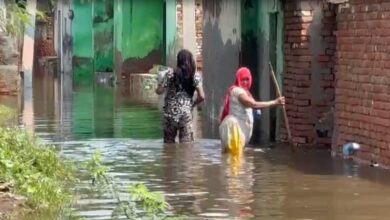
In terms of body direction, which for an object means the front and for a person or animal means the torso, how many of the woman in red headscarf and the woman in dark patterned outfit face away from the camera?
1

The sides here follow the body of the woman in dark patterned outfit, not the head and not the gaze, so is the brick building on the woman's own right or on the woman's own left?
on the woman's own right

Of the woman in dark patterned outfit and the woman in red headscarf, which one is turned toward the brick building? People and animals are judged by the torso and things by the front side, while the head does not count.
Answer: the woman in red headscarf

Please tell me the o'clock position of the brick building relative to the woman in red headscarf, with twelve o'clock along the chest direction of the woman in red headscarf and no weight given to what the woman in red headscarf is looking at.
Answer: The brick building is roughly at 12 o'clock from the woman in red headscarf.

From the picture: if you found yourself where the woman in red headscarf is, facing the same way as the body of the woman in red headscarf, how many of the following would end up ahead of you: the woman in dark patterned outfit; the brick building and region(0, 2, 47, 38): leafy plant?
1

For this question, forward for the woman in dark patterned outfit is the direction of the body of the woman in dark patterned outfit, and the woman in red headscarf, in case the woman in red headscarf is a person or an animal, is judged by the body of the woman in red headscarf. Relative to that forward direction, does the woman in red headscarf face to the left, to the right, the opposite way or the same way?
to the right

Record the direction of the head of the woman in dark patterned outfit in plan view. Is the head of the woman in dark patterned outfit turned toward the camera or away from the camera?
away from the camera

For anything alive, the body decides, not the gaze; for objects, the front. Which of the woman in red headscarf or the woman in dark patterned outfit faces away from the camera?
the woman in dark patterned outfit

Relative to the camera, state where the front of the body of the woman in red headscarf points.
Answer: to the viewer's right

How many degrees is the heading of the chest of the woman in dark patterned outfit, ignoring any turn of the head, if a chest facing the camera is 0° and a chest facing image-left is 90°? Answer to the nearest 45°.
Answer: approximately 180°
